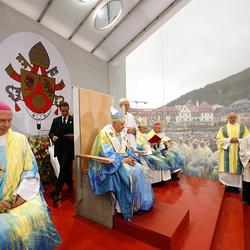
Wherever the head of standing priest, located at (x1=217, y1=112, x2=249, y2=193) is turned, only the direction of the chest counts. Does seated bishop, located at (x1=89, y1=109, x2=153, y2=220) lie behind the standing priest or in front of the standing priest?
in front

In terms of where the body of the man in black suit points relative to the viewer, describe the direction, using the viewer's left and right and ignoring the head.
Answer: facing the viewer

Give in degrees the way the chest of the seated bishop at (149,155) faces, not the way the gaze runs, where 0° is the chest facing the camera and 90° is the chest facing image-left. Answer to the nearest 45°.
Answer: approximately 315°

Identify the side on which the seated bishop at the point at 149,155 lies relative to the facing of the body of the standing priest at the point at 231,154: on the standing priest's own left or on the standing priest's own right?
on the standing priest's own right

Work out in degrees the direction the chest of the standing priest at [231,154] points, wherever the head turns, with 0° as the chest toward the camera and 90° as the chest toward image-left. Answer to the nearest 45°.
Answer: approximately 0°

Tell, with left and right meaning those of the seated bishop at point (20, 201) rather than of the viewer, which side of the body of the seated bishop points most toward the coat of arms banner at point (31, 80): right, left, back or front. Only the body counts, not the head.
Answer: back

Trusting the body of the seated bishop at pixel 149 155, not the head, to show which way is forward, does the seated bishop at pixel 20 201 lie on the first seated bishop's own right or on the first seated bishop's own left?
on the first seated bishop's own right

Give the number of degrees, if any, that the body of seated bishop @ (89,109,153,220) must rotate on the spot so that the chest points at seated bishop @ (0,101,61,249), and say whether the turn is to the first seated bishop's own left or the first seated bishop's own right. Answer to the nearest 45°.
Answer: approximately 90° to the first seated bishop's own right

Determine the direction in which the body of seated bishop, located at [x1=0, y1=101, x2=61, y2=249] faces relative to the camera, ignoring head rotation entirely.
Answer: toward the camera

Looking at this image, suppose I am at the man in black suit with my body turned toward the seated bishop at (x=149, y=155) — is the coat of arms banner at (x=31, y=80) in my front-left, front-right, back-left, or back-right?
back-left

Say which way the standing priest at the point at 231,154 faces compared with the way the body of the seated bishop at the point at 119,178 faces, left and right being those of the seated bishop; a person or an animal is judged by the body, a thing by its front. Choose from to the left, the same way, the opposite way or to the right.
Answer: to the right
